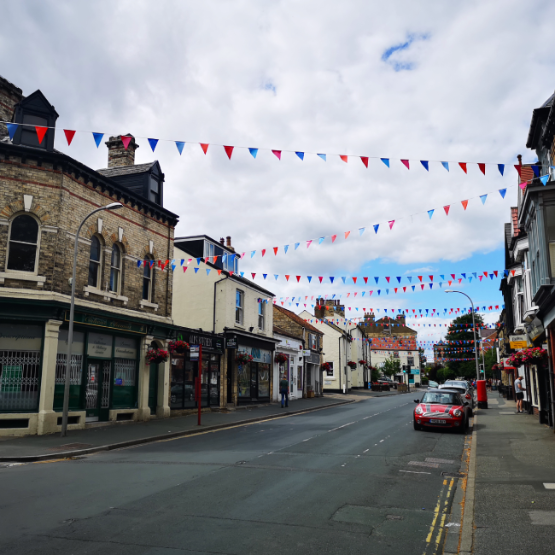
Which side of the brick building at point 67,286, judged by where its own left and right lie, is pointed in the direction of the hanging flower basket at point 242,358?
left

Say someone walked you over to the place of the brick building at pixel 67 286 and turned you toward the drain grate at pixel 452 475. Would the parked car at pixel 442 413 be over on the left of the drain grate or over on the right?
left

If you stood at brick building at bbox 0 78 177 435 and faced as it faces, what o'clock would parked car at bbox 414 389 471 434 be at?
The parked car is roughly at 11 o'clock from the brick building.

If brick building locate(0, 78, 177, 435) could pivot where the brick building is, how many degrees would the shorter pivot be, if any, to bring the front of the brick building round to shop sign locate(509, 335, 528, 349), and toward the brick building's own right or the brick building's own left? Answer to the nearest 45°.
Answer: approximately 45° to the brick building's own left

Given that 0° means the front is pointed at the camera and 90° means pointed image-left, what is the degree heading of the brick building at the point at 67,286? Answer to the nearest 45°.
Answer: approximately 315°

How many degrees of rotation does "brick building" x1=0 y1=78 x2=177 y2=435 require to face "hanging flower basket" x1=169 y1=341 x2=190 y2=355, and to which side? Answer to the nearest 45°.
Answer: approximately 90° to its left
